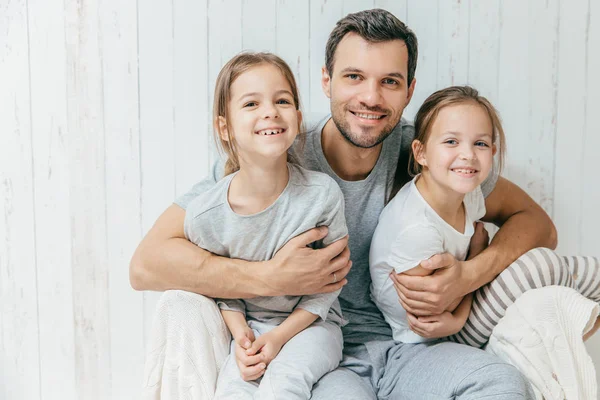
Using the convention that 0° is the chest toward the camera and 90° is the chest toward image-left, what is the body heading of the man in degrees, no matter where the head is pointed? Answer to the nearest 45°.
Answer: approximately 0°
